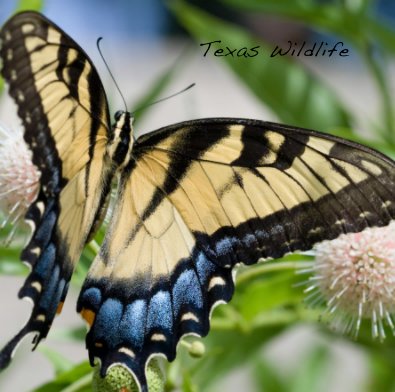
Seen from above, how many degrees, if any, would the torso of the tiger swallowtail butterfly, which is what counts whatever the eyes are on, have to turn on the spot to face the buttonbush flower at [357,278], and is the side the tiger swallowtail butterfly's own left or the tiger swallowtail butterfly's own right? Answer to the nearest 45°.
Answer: approximately 90° to the tiger swallowtail butterfly's own right

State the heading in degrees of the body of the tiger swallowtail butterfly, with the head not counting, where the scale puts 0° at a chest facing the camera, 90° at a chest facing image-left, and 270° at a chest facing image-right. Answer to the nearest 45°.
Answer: approximately 180°

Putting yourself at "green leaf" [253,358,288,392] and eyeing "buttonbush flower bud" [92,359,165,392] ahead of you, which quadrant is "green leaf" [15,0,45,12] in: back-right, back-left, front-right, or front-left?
front-right
